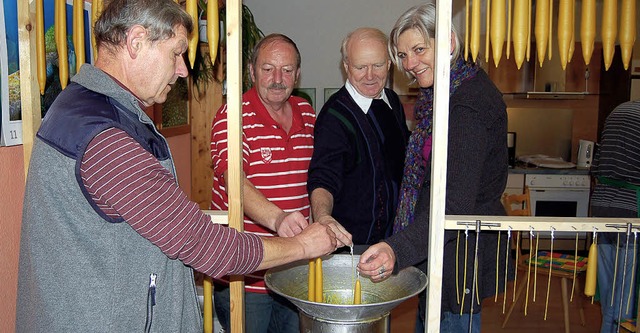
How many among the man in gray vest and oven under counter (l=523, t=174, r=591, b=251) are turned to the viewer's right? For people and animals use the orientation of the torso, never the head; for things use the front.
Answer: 1

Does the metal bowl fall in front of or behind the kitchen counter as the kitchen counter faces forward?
in front

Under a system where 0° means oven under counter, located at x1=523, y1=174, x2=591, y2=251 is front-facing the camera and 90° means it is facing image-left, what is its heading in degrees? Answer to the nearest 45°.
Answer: approximately 0°

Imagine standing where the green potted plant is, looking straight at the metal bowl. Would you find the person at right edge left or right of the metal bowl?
left

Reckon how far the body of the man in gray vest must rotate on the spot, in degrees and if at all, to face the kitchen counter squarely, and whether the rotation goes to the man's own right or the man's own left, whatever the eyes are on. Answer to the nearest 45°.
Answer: approximately 45° to the man's own left

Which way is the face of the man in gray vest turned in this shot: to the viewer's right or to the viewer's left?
to the viewer's right

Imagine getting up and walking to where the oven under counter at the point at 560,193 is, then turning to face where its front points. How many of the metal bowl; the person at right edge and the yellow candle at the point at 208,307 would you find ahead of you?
3

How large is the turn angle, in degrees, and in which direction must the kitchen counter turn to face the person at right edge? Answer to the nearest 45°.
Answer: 0° — it already faces them

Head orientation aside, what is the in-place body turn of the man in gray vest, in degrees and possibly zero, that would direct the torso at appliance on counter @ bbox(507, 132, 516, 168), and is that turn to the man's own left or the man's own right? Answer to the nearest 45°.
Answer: approximately 45° to the man's own left

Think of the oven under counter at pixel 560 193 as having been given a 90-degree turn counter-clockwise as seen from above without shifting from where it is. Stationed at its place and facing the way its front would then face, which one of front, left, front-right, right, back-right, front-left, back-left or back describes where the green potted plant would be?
back-right

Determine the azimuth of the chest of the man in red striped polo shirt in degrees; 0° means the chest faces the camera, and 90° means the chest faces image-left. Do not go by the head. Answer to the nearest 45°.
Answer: approximately 315°

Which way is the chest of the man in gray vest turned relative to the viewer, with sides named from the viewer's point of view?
facing to the right of the viewer

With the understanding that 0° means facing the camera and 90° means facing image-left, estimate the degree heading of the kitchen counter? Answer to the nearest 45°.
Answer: approximately 0°
